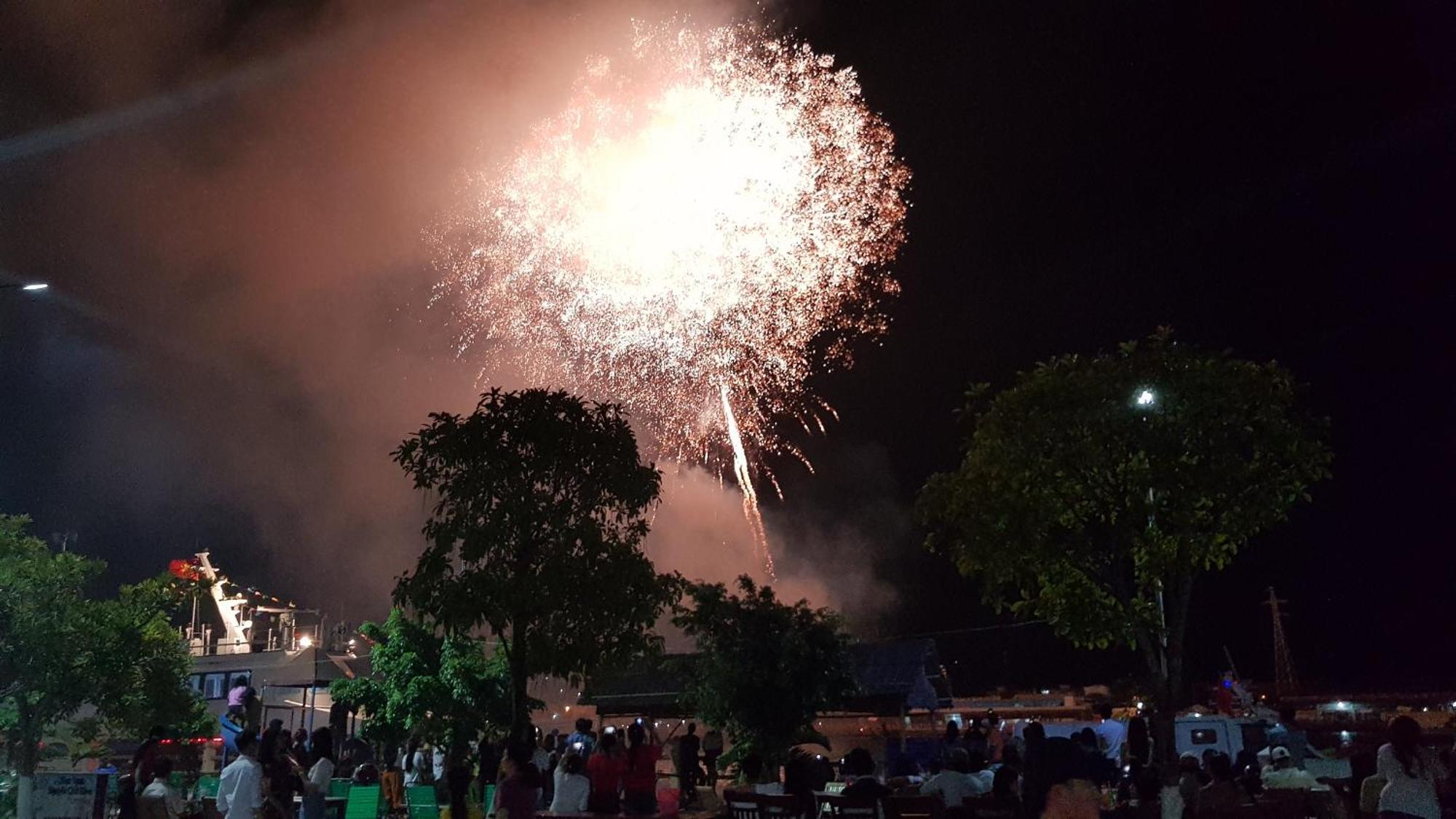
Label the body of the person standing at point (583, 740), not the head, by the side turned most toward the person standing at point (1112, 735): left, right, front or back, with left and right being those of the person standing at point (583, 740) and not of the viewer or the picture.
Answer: right

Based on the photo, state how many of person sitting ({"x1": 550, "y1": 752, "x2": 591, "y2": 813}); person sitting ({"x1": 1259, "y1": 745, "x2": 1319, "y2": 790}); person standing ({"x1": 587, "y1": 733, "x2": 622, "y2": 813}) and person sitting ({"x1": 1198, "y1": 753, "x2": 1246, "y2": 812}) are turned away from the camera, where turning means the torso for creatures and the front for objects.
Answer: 4

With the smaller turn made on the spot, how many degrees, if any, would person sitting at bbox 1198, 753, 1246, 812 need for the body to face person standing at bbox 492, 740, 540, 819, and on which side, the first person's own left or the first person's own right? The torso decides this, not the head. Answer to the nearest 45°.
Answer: approximately 135° to the first person's own left

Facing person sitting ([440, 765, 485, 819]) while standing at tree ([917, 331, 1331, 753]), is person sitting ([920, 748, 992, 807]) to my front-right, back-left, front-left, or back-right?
front-left

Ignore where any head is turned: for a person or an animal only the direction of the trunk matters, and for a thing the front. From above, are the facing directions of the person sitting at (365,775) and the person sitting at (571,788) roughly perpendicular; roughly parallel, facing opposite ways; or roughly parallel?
roughly parallel

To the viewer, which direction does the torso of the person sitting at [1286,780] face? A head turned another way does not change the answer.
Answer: away from the camera

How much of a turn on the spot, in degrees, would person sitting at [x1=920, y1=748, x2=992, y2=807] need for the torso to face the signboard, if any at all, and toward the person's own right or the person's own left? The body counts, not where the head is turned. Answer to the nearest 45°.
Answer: approximately 90° to the person's own left

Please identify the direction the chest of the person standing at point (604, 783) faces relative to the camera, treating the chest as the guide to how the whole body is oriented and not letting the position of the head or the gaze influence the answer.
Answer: away from the camera

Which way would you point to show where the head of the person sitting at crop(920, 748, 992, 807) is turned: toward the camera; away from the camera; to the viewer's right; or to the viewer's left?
away from the camera

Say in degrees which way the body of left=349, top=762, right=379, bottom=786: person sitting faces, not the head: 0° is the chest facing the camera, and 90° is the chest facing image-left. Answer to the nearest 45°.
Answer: approximately 180°

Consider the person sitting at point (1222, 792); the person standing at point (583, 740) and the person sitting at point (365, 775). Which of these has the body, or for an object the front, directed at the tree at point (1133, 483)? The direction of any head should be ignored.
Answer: the person sitting at point (1222, 792)

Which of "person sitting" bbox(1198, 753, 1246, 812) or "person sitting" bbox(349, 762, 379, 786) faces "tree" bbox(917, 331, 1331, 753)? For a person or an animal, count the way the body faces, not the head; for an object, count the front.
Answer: "person sitting" bbox(1198, 753, 1246, 812)

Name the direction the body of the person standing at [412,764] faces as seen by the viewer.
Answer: away from the camera

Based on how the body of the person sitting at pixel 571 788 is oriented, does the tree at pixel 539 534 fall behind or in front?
in front

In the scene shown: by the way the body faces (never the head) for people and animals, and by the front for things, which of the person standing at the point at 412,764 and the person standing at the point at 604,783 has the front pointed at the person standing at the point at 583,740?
the person standing at the point at 604,783

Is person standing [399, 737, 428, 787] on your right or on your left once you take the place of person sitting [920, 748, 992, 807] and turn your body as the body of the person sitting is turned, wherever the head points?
on your left

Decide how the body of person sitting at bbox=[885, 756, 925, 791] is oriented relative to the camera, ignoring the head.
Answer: away from the camera
